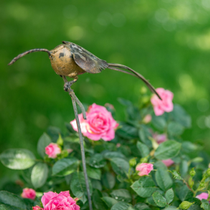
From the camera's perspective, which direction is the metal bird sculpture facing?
to the viewer's left
